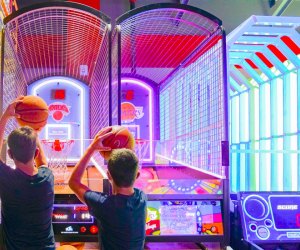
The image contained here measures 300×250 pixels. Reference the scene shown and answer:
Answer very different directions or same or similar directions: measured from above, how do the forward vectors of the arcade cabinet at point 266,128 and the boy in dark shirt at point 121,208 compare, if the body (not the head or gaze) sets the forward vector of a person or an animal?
very different directions

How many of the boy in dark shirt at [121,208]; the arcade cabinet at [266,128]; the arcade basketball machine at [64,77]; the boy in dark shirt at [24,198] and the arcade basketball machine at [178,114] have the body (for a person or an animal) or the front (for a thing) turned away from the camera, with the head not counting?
2

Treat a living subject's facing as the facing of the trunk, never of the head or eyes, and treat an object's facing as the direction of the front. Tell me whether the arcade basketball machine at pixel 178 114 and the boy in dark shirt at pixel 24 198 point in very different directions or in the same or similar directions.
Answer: very different directions

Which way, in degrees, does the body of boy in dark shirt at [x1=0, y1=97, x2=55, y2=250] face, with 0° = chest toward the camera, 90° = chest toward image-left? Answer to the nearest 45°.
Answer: approximately 180°

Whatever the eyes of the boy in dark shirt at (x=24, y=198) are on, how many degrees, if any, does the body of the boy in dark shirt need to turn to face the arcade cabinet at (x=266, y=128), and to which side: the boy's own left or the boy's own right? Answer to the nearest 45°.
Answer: approximately 45° to the boy's own right

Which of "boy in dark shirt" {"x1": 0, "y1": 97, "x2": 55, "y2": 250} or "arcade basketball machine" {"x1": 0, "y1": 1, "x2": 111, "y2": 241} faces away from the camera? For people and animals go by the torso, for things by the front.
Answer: the boy in dark shirt

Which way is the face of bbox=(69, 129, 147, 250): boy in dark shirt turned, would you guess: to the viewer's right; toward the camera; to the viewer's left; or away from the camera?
away from the camera

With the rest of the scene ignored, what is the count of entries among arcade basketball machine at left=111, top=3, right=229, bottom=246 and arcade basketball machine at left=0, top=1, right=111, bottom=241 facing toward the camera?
2

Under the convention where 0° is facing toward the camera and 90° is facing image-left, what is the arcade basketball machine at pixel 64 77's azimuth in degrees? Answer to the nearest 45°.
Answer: approximately 0°

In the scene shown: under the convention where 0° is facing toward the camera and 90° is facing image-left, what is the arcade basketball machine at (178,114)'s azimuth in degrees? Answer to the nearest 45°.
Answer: approximately 0°

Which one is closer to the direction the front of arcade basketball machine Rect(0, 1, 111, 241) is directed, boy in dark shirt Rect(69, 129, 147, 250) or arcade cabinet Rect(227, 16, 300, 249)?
the boy in dark shirt

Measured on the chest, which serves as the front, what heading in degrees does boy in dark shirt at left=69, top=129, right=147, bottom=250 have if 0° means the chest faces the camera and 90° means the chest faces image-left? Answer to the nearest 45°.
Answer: approximately 180°
